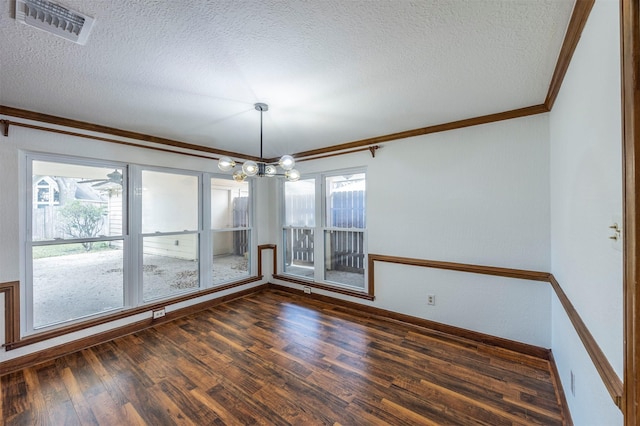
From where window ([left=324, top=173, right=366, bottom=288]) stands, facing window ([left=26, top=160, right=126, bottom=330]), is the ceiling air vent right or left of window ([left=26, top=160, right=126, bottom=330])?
left

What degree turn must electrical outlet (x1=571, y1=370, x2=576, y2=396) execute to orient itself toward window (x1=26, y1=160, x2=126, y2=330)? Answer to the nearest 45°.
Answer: approximately 45° to its left

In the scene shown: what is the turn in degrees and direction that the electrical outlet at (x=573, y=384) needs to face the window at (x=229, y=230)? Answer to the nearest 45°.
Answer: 0° — it already faces it

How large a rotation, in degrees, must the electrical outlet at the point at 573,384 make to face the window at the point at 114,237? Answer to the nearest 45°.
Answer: approximately 45° to its left

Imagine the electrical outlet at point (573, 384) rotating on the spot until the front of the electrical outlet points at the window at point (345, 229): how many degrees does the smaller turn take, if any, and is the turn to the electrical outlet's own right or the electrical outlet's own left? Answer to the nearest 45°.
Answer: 0° — it already faces it

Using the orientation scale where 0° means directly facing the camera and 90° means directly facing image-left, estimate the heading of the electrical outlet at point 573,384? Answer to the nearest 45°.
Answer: approximately 90°
